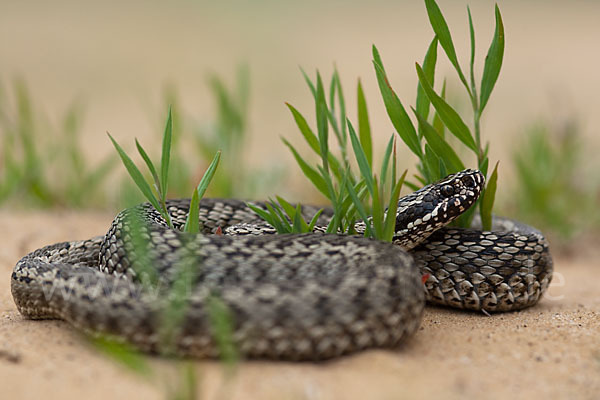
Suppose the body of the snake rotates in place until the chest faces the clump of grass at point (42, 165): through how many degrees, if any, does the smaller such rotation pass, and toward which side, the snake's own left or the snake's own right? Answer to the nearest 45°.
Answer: approximately 135° to the snake's own left

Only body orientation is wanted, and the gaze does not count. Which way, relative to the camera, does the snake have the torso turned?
to the viewer's right

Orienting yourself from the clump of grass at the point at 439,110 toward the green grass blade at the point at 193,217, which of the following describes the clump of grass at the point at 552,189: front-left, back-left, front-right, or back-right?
back-right

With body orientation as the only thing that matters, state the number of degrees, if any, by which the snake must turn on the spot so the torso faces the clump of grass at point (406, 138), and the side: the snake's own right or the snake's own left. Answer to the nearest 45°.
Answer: approximately 45° to the snake's own left

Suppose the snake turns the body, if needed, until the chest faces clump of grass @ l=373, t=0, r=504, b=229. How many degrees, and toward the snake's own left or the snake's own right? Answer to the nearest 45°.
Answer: approximately 45° to the snake's own left

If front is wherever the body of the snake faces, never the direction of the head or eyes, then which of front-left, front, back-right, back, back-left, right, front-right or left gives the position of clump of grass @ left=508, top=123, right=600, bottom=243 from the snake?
front-left
